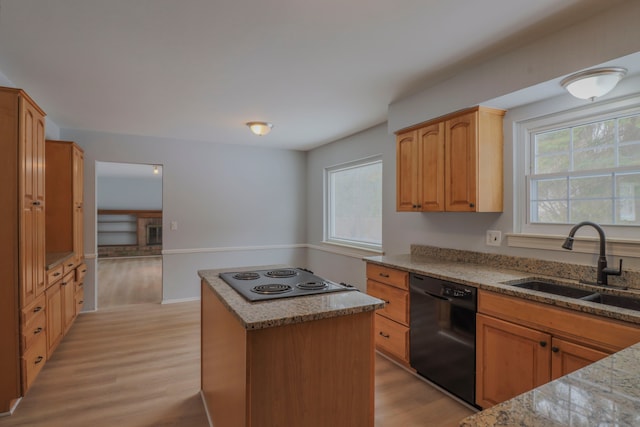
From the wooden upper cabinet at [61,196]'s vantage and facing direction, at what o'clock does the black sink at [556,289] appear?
The black sink is roughly at 2 o'clock from the wooden upper cabinet.

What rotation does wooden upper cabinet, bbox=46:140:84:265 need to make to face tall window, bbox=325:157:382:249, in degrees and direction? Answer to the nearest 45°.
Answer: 0° — it already faces it

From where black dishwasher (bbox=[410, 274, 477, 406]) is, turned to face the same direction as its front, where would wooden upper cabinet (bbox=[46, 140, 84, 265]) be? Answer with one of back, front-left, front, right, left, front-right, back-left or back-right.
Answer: front-right

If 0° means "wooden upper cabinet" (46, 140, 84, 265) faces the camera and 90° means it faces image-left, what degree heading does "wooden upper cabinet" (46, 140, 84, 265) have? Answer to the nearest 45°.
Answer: approximately 270°

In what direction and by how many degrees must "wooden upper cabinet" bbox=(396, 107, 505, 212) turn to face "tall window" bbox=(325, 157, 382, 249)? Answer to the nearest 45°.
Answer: approximately 90° to its right

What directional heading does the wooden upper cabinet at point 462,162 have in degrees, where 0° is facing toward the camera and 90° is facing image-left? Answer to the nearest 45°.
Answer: approximately 45°
